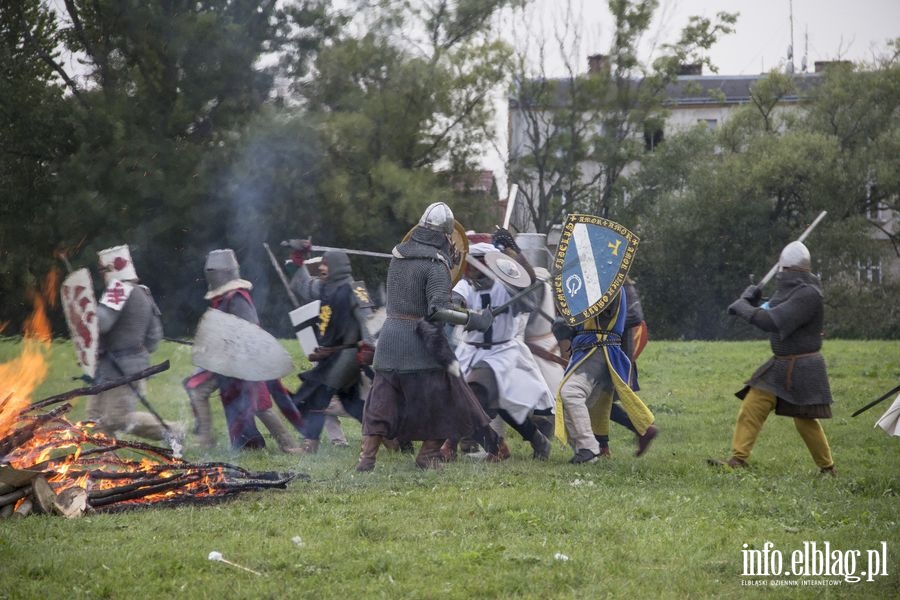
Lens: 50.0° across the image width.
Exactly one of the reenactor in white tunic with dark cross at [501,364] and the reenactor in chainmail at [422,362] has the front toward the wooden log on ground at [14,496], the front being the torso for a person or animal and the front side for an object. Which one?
the reenactor in white tunic with dark cross at [501,364]

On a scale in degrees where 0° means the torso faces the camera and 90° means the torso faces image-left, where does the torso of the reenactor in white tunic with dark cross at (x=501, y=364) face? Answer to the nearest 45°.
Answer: approximately 45°

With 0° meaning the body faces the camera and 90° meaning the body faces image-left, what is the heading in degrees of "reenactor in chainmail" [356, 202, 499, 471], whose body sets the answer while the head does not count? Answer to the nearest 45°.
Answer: approximately 225°

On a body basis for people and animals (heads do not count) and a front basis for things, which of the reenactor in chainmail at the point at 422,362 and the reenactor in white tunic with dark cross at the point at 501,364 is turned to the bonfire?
the reenactor in white tunic with dark cross at the point at 501,364

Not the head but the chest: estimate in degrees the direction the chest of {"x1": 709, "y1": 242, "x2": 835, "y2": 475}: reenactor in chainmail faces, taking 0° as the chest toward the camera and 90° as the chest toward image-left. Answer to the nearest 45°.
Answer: approximately 90°

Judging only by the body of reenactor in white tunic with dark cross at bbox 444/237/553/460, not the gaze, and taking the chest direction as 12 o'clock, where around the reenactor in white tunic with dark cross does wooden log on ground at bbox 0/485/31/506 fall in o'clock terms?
The wooden log on ground is roughly at 12 o'clock from the reenactor in white tunic with dark cross.

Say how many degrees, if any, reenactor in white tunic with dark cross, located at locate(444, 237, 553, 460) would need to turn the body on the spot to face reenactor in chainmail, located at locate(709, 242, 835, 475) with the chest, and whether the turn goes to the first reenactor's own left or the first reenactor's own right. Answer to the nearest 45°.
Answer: approximately 135° to the first reenactor's own left
